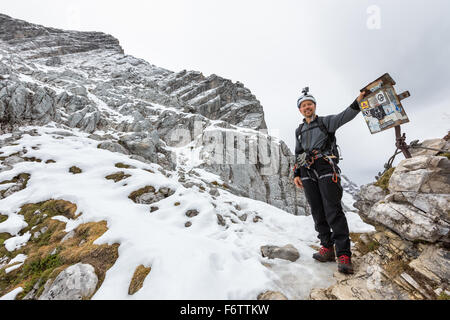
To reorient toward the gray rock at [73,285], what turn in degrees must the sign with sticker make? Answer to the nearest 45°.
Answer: approximately 45° to its right

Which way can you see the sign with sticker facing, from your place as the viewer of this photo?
facing the viewer
